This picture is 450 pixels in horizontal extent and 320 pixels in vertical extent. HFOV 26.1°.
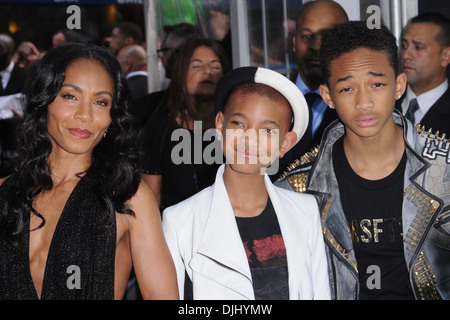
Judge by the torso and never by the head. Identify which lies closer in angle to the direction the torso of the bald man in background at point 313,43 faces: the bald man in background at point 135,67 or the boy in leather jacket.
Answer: the boy in leather jacket

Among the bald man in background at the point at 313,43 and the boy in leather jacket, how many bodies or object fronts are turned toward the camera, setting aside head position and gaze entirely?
2

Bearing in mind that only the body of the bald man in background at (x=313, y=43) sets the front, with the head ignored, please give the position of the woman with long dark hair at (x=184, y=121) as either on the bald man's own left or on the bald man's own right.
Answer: on the bald man's own right

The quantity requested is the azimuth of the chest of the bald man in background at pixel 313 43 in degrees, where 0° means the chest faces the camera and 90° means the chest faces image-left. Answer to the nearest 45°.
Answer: approximately 0°

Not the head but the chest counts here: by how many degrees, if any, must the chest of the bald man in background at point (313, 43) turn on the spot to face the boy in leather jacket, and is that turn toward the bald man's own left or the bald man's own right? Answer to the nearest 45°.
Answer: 0° — they already face them

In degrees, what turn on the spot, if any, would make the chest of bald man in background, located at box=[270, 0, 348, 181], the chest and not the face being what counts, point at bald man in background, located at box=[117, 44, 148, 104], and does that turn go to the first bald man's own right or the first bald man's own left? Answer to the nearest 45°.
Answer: approximately 135° to the first bald man's own right

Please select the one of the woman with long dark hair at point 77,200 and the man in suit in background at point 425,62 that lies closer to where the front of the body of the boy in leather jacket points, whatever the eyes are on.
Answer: the woman with long dark hair

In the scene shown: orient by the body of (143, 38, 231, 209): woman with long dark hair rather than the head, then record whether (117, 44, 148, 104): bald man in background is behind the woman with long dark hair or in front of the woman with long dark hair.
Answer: behind

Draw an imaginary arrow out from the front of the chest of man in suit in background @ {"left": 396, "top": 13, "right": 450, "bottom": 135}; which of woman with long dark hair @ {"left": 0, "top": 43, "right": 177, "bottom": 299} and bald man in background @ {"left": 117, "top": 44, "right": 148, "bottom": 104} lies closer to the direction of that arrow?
the woman with long dark hair
